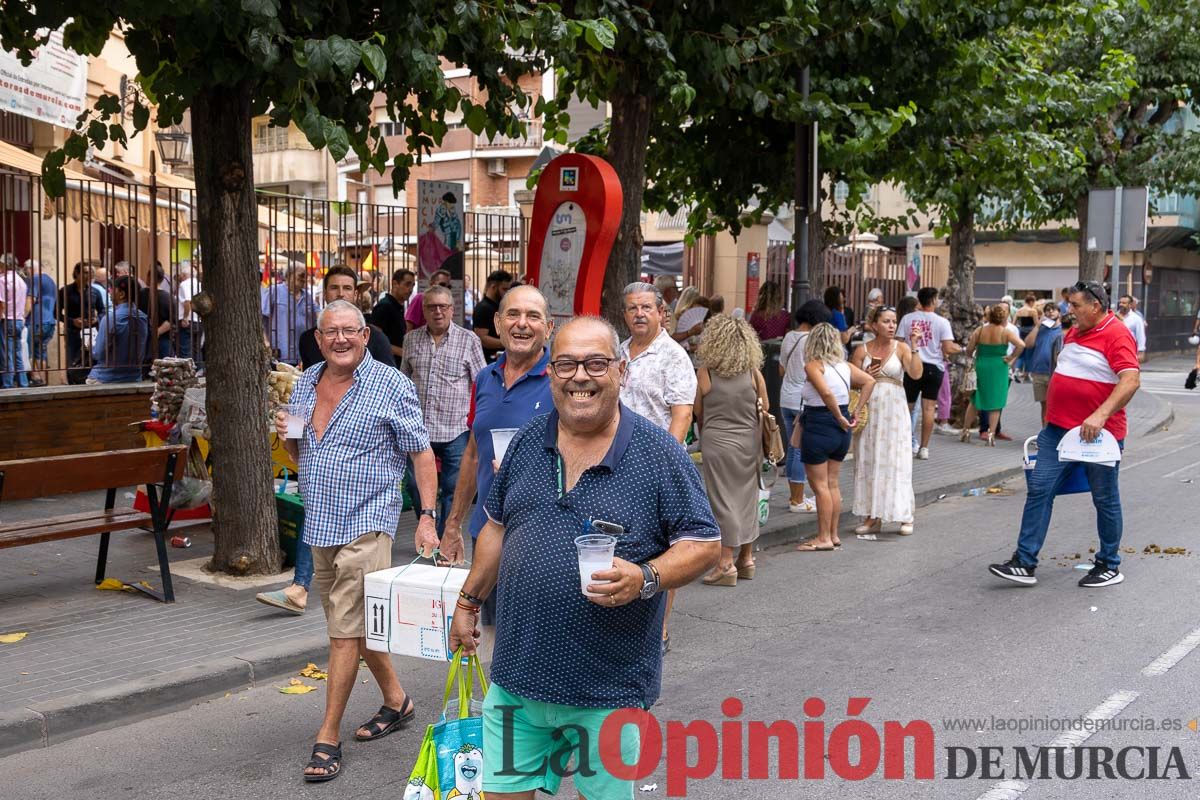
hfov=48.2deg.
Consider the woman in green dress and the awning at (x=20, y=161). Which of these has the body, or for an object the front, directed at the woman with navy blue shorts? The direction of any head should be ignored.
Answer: the awning

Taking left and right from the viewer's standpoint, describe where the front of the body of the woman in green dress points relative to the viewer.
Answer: facing away from the viewer

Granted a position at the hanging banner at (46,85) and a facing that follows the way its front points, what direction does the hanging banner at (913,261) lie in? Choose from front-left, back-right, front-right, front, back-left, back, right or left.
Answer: left

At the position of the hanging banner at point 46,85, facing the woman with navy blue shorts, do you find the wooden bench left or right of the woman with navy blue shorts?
right

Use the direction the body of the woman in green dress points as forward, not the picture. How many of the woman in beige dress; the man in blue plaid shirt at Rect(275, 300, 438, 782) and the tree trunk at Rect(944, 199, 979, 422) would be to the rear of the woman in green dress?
2

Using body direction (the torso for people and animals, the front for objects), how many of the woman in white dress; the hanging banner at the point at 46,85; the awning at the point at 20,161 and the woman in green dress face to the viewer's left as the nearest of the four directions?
0

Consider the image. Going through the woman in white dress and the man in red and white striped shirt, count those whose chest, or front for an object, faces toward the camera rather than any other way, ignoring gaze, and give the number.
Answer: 1

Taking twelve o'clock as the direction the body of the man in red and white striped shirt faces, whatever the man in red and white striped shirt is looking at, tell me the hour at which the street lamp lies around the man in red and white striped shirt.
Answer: The street lamp is roughly at 1 o'clock from the man in red and white striped shirt.

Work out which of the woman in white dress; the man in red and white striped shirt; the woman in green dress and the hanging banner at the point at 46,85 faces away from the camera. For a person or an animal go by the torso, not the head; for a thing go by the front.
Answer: the woman in green dress

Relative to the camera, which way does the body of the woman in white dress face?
toward the camera

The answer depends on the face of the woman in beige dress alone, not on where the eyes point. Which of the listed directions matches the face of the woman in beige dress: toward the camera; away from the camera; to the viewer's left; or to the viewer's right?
away from the camera

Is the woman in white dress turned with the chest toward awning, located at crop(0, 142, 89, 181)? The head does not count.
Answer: no

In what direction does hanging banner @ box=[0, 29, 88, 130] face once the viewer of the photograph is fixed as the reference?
facing the viewer

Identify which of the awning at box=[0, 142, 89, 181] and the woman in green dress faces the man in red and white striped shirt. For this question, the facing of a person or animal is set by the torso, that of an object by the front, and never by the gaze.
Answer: the awning
